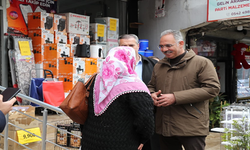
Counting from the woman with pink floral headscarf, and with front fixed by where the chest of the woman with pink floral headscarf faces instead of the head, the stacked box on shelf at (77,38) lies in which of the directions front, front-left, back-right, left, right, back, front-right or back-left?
front-left

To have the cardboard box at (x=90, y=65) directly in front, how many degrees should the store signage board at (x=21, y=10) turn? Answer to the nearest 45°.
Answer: approximately 90° to its left

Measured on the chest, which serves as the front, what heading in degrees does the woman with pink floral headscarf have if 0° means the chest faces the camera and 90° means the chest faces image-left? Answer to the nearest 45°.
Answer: approximately 225°

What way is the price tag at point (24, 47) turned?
toward the camera

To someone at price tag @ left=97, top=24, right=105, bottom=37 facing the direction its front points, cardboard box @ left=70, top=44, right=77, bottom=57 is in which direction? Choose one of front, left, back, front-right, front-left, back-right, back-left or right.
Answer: front-right

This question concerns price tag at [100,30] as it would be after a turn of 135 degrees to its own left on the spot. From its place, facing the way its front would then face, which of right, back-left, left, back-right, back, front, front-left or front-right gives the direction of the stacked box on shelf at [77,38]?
back

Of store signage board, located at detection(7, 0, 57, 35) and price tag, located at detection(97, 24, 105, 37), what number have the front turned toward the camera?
2

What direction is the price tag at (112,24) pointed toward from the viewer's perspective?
toward the camera

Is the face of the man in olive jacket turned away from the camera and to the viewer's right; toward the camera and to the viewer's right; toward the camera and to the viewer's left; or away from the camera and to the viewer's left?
toward the camera and to the viewer's left

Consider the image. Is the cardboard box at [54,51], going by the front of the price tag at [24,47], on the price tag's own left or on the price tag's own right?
on the price tag's own left

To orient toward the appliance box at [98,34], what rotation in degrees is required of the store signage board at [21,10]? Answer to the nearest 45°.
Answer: approximately 90° to its left

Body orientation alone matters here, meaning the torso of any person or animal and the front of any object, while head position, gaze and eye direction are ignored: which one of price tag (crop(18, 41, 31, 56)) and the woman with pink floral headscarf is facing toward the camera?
the price tag

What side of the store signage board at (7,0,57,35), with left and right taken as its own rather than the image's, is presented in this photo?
front

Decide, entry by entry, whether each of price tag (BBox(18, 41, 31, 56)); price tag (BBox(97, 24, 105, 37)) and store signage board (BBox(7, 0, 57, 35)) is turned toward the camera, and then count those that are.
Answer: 3

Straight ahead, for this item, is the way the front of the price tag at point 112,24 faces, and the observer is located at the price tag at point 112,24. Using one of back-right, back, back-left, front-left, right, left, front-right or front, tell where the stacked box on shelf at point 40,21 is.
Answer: front-right

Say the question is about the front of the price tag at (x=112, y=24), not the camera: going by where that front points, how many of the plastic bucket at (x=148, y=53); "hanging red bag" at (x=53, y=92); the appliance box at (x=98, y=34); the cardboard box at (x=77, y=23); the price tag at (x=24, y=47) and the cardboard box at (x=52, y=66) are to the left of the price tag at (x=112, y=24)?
1

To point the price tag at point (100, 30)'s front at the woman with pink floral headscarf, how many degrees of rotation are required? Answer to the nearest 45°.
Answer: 0° — it already faces them

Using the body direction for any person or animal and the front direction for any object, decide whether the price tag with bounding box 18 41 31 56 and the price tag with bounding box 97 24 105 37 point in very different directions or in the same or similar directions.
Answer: same or similar directions
